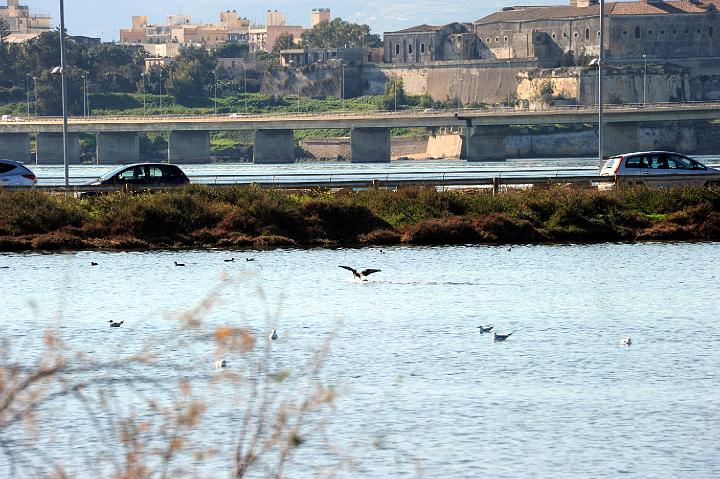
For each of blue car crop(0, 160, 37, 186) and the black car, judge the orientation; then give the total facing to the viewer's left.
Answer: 2

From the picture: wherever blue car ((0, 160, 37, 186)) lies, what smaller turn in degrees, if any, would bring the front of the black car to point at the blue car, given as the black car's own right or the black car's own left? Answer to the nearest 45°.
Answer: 0° — it already faces it

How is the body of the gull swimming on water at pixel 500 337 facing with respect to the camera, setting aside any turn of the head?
to the viewer's left

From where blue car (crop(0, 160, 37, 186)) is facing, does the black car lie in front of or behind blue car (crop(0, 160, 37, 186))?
behind

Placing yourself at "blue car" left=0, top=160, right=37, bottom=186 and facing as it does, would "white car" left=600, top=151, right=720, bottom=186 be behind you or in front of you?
behind

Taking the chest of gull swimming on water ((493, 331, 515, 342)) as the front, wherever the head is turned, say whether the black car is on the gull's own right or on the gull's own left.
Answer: on the gull's own right

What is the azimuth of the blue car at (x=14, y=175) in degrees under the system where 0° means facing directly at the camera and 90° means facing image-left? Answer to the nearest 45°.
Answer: approximately 90°

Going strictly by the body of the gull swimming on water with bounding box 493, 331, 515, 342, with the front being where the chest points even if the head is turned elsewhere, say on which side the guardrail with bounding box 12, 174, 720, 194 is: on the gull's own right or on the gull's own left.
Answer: on the gull's own right

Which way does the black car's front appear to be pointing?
to the viewer's left

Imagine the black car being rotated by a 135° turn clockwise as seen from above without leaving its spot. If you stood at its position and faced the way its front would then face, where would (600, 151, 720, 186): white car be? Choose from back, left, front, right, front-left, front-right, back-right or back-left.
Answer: front-right
